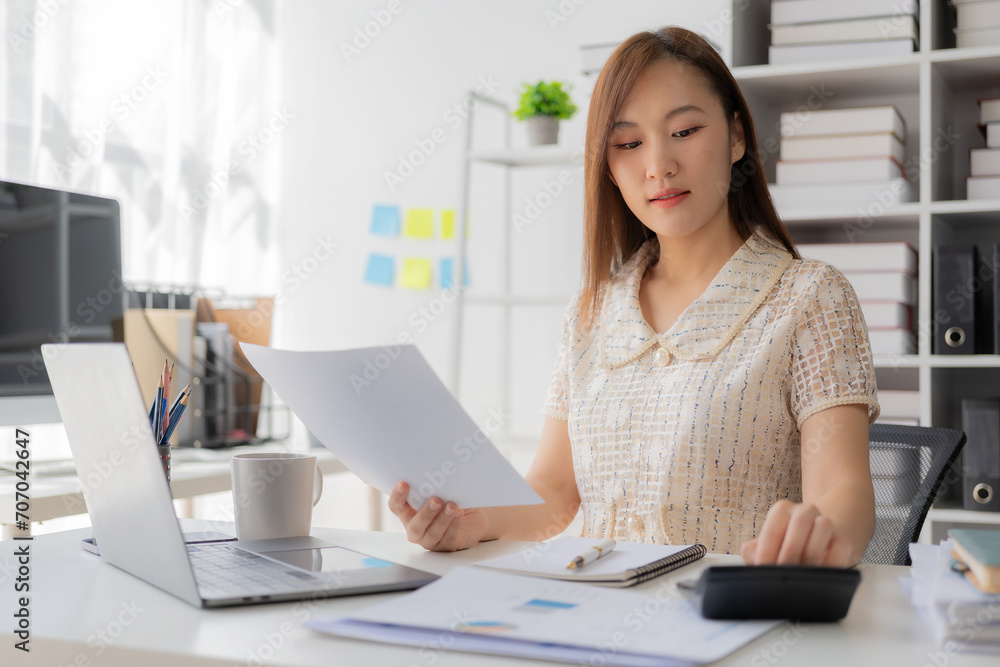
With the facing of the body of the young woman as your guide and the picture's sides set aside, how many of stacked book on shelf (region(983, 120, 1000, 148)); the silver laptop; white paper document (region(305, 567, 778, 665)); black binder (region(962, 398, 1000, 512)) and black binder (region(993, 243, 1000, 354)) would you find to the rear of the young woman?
3

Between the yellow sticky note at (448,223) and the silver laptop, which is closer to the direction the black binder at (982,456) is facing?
the silver laptop

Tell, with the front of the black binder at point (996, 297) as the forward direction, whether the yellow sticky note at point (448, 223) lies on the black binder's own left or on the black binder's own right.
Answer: on the black binder's own right

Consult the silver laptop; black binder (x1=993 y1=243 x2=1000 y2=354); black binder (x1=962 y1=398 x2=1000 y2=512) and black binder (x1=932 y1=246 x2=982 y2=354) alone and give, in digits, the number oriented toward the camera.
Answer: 3

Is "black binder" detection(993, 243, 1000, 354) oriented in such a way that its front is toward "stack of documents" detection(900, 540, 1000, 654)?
yes

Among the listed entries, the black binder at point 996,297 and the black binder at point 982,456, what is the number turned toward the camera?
2

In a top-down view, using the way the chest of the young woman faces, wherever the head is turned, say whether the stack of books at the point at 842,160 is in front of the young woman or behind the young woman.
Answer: behind

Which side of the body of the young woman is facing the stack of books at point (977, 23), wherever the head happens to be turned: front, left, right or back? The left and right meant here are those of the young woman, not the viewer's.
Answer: back
